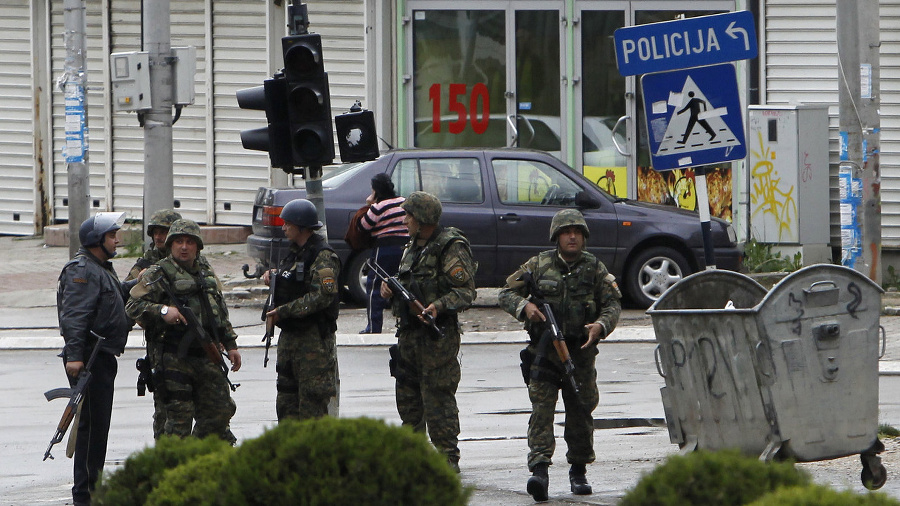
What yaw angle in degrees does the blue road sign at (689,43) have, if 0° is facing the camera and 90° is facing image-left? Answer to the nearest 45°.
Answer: approximately 0°

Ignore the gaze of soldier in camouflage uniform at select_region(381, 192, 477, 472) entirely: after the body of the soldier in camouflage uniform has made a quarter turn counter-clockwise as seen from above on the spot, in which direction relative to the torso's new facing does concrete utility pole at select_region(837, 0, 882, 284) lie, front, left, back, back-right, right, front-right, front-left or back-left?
left

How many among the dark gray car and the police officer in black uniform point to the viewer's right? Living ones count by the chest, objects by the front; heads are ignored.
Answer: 2

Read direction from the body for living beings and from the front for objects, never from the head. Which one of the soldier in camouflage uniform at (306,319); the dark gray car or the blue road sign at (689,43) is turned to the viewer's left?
the soldier in camouflage uniform

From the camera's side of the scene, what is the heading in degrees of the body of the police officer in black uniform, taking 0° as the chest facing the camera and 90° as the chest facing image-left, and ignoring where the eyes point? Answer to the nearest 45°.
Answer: approximately 270°

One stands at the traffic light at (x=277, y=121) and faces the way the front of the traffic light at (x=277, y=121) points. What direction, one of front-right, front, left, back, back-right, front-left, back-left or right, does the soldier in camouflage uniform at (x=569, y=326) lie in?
back-left

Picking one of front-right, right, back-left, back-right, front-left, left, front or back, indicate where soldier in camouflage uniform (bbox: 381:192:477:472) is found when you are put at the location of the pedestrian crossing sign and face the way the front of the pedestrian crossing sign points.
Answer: right

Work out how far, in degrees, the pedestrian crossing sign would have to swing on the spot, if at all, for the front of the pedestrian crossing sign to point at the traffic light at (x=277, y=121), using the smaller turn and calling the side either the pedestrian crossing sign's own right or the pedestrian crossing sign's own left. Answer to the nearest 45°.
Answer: approximately 90° to the pedestrian crossing sign's own right

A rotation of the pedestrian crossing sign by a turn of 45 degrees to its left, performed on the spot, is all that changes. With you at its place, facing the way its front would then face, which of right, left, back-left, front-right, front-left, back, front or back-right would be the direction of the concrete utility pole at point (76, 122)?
back

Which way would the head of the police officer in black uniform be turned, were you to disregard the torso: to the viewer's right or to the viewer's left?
to the viewer's right

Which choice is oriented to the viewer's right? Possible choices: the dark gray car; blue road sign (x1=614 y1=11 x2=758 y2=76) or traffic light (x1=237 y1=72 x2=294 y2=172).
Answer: the dark gray car

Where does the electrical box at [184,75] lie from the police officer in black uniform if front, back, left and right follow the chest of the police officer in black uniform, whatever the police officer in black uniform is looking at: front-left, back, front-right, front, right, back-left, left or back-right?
left

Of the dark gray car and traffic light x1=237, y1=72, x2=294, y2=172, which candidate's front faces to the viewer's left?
the traffic light

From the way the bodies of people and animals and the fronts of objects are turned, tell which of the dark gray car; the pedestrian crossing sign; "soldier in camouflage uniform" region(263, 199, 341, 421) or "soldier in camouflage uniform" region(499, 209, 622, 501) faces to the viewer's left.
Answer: "soldier in camouflage uniform" region(263, 199, 341, 421)

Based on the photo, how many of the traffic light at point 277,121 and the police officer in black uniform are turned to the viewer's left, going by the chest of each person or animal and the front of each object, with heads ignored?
1

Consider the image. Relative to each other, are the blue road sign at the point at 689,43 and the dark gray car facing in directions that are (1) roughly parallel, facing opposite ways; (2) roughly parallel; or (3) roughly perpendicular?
roughly perpendicular

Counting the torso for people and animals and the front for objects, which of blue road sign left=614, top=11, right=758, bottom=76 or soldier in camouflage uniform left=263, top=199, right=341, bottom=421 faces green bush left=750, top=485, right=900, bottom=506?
the blue road sign
